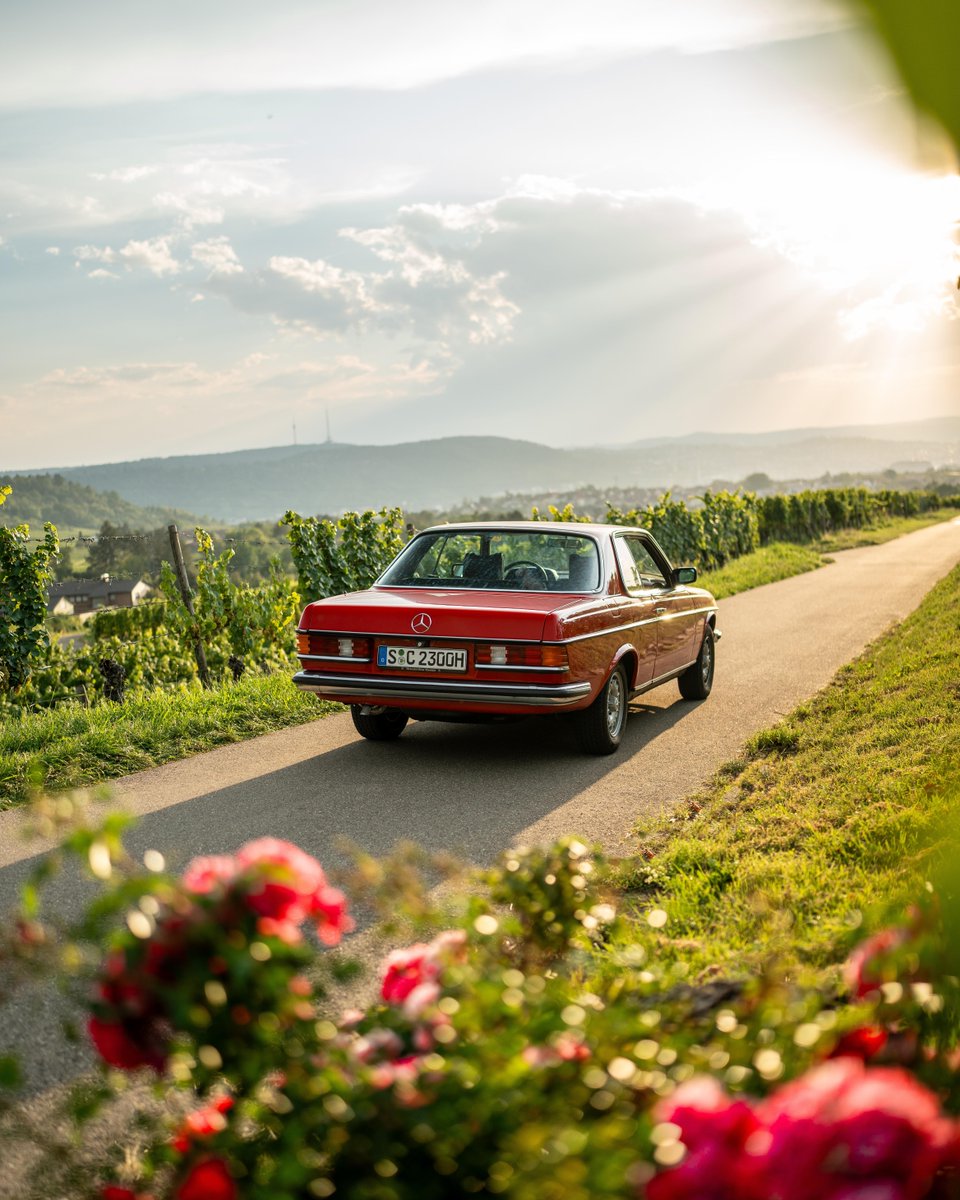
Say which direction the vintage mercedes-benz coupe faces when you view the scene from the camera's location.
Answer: facing away from the viewer and to the right of the viewer

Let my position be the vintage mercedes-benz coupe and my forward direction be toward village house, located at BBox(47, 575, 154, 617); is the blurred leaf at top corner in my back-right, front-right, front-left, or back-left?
back-left

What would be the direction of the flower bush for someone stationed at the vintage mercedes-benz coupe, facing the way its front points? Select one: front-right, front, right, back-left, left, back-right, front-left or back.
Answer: back-right

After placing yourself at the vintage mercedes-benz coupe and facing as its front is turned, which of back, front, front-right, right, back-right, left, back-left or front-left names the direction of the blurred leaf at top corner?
back-right

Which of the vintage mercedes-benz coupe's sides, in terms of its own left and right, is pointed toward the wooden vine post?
left

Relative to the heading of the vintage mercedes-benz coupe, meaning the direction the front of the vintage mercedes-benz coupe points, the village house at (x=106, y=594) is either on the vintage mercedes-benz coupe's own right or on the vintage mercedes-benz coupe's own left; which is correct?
on the vintage mercedes-benz coupe's own left

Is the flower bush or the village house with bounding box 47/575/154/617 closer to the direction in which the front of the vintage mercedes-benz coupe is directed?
the village house
